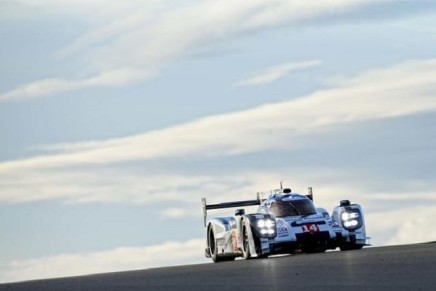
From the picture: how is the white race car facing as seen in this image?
toward the camera
